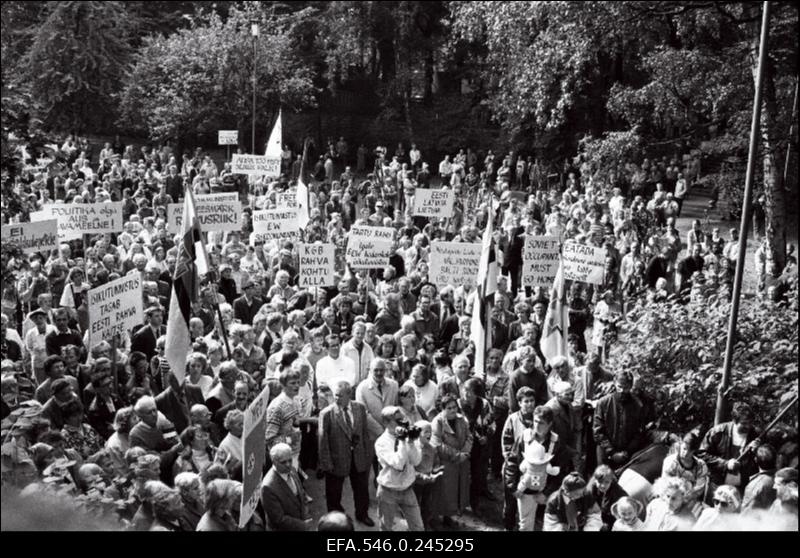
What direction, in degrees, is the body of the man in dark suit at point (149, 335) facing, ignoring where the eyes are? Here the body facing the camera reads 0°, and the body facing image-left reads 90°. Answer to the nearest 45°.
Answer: approximately 315°

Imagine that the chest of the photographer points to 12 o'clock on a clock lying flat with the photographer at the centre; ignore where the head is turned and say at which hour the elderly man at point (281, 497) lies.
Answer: The elderly man is roughly at 3 o'clock from the photographer.

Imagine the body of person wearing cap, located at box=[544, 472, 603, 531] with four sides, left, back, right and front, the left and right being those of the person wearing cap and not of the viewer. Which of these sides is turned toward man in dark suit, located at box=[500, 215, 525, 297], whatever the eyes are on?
back

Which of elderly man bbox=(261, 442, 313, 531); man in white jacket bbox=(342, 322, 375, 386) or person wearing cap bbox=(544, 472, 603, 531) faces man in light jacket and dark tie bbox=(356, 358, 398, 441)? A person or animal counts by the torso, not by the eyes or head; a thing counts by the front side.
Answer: man in white jacket bbox=(342, 322, 375, 386)

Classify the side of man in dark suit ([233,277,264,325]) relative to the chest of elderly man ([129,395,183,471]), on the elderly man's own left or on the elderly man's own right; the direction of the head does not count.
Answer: on the elderly man's own left

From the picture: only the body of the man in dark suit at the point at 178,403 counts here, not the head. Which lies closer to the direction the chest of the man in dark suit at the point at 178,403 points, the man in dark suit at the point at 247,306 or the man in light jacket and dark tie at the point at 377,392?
the man in light jacket and dark tie

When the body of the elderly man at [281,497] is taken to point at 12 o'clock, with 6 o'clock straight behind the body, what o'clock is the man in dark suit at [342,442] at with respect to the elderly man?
The man in dark suit is roughly at 8 o'clock from the elderly man.

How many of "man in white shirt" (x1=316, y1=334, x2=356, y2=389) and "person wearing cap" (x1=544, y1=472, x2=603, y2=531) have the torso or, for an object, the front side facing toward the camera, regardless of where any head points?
2

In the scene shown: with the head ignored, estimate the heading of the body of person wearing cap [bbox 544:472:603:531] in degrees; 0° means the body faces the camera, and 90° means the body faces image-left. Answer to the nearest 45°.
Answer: approximately 0°
